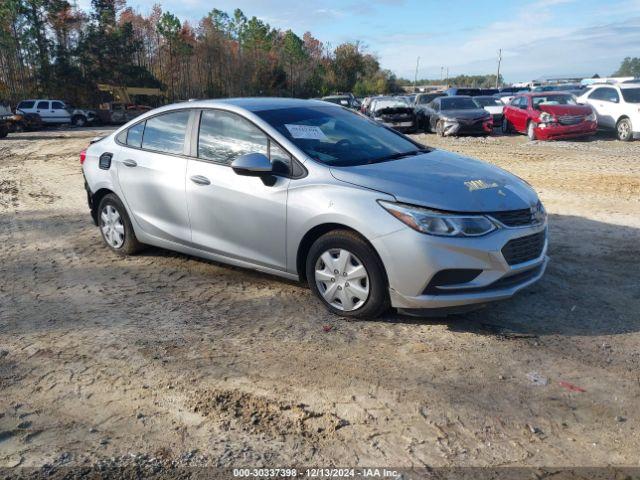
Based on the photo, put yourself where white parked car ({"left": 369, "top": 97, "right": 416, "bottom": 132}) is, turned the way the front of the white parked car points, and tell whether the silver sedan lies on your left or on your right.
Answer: on your right

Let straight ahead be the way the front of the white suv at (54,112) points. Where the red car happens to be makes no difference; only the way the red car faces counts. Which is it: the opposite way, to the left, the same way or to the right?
to the right

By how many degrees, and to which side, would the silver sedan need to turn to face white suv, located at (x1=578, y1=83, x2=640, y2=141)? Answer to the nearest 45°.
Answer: approximately 90° to its left

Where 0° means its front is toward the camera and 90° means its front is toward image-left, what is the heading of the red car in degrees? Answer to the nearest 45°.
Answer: approximately 315°

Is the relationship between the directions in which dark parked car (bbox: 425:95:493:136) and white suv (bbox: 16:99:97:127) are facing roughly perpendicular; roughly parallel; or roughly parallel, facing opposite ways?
roughly perpendicular
